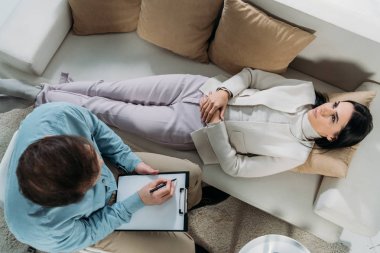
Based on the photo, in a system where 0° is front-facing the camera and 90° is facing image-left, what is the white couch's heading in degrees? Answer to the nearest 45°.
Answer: approximately 45°
